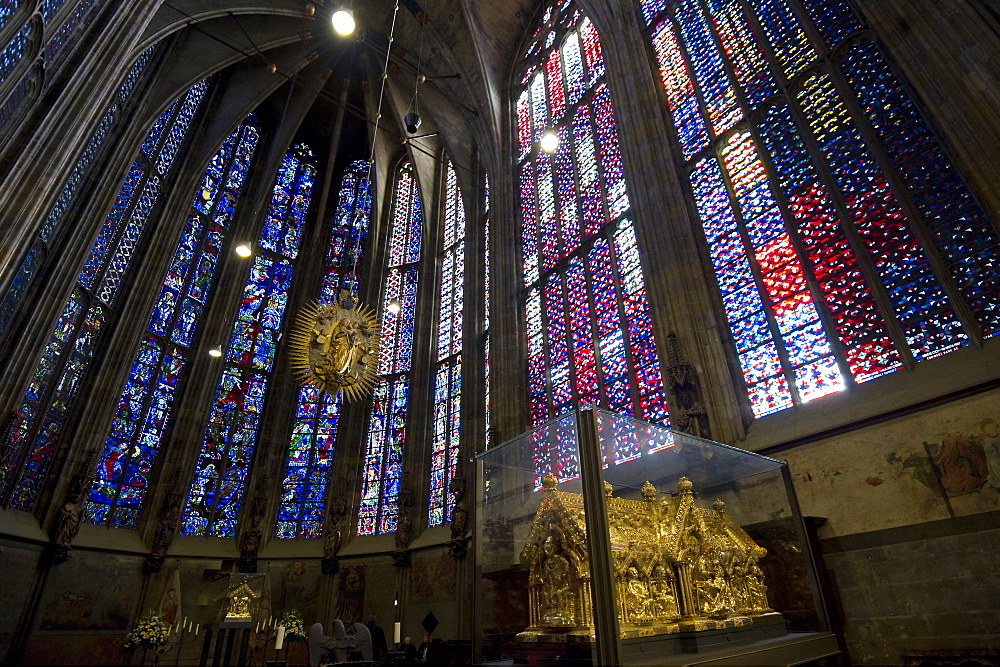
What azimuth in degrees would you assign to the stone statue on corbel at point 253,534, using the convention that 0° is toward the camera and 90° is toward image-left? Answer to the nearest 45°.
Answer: approximately 0°

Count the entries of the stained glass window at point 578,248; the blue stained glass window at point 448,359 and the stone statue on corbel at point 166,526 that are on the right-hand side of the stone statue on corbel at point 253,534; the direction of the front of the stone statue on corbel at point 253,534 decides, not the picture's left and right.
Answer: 1

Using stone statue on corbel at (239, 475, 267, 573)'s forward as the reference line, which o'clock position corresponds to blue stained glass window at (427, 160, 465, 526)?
The blue stained glass window is roughly at 10 o'clock from the stone statue on corbel.

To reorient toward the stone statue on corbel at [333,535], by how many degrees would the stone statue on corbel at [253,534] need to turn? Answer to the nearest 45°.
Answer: approximately 90° to its left

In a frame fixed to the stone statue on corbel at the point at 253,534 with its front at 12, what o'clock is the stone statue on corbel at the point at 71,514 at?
the stone statue on corbel at the point at 71,514 is roughly at 2 o'clock from the stone statue on corbel at the point at 253,534.

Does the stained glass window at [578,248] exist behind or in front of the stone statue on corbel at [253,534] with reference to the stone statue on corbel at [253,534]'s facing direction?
in front

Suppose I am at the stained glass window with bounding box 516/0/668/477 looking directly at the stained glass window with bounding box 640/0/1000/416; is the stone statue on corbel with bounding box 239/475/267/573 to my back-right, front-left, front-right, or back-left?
back-right

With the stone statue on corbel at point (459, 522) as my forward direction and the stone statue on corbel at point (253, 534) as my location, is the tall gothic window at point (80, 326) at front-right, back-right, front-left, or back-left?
back-right

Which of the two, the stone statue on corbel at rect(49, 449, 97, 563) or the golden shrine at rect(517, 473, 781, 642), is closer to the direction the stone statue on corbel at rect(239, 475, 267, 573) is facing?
the golden shrine
